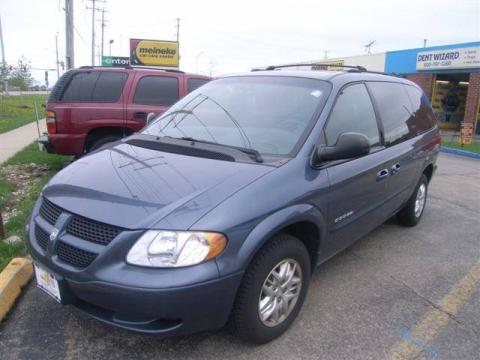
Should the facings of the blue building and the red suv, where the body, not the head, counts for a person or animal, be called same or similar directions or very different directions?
very different directions

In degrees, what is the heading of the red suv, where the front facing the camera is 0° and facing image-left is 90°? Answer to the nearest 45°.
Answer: approximately 270°

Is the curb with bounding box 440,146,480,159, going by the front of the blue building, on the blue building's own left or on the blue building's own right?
on the blue building's own left

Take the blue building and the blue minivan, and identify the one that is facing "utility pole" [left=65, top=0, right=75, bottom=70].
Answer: the blue building

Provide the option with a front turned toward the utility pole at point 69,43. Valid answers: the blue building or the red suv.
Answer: the blue building

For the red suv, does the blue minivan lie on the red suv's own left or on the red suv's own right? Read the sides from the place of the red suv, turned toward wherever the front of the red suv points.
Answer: on the red suv's own right

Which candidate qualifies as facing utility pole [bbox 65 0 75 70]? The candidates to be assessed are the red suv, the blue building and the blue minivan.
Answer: the blue building

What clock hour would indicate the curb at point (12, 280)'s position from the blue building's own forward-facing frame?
The curb is roughly at 11 o'clock from the blue building.

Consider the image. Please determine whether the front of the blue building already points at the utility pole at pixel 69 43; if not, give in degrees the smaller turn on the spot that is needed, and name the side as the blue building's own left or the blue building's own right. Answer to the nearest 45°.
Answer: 0° — it already faces it

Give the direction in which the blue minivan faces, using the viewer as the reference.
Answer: facing the viewer and to the left of the viewer

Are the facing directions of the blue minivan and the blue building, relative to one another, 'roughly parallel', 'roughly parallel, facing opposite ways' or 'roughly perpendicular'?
roughly parallel

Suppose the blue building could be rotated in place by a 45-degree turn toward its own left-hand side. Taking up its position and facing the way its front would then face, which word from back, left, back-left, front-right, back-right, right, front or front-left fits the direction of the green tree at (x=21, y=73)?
right

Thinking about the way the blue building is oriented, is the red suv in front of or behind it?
in front
